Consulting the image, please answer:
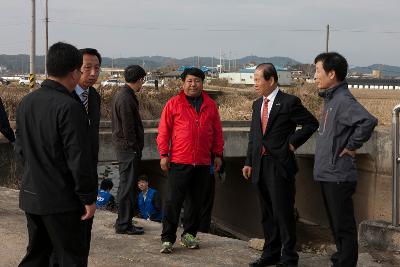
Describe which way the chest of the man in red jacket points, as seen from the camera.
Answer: toward the camera

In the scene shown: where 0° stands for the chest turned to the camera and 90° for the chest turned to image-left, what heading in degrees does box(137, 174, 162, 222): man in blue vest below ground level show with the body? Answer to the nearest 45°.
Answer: approximately 45°

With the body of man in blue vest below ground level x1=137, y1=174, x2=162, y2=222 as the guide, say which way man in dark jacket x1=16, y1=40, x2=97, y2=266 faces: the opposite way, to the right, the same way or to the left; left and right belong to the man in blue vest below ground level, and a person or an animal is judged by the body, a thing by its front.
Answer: the opposite way

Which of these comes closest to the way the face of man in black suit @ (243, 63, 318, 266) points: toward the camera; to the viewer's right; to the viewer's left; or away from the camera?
to the viewer's left

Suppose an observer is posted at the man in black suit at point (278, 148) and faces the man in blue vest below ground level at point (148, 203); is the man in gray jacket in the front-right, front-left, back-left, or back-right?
back-right

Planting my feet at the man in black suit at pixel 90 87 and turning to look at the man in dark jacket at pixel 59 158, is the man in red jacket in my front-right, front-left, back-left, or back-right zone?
back-left

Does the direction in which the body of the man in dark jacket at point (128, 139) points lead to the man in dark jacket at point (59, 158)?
no

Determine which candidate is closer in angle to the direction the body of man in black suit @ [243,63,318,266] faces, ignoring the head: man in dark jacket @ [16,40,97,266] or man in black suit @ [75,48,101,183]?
the man in dark jacket

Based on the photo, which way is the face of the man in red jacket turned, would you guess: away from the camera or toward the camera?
toward the camera

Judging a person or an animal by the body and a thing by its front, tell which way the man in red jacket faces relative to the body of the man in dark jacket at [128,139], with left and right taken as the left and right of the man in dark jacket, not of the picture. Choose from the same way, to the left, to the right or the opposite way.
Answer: to the right

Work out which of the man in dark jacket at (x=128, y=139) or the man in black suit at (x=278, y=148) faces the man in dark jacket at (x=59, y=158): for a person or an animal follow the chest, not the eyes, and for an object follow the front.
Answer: the man in black suit

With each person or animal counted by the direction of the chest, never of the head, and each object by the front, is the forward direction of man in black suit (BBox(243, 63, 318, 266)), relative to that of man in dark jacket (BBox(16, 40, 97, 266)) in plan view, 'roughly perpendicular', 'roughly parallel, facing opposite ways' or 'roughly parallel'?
roughly parallel, facing opposite ways

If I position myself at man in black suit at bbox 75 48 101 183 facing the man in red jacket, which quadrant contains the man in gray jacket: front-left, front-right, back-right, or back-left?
front-right

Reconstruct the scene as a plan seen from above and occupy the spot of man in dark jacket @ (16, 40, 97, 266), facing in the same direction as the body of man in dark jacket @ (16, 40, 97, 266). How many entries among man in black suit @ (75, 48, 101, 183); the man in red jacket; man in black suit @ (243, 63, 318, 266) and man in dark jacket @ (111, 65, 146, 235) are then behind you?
0

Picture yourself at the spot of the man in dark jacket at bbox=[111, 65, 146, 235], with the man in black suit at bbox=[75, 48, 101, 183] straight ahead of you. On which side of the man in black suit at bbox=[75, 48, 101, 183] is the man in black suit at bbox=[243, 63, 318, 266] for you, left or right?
left

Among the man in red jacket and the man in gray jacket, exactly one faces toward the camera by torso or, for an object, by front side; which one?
the man in red jacket
